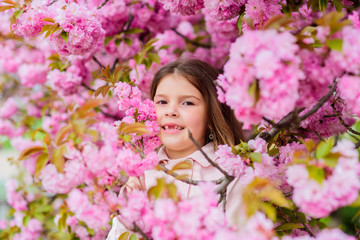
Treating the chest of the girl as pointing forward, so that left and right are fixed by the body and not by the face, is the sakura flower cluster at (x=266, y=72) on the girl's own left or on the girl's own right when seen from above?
on the girl's own left

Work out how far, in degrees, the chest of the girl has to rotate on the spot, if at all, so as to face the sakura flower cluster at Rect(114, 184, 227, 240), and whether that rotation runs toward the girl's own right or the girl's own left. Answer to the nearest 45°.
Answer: approximately 45° to the girl's own left

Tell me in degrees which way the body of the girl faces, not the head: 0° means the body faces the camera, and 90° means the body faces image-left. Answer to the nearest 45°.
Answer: approximately 45°

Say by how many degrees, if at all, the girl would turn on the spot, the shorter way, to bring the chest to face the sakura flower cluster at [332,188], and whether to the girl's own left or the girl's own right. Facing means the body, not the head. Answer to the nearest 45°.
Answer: approximately 45° to the girl's own left
